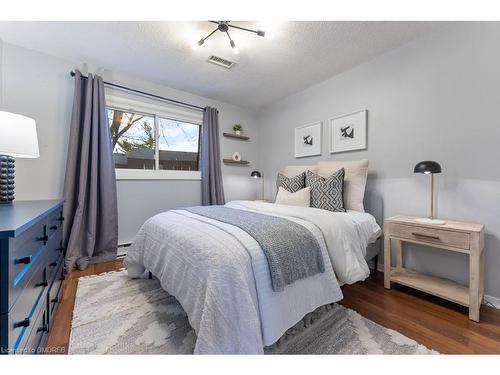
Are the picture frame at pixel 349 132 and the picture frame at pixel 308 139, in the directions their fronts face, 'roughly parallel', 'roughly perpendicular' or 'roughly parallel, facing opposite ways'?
roughly parallel

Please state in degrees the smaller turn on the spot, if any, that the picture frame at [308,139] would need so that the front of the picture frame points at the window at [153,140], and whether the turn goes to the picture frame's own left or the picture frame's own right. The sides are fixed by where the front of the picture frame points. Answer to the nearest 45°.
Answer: approximately 45° to the picture frame's own right

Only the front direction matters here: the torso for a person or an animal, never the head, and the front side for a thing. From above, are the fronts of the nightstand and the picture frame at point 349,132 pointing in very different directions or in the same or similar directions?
same or similar directions

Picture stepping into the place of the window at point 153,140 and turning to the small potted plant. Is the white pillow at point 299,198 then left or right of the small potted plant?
right

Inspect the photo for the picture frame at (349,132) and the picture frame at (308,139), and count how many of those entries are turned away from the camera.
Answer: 0

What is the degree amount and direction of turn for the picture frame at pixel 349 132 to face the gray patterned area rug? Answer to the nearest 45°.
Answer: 0° — it already faces it

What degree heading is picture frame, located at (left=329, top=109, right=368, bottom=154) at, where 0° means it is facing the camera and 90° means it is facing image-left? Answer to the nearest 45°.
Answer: approximately 45°

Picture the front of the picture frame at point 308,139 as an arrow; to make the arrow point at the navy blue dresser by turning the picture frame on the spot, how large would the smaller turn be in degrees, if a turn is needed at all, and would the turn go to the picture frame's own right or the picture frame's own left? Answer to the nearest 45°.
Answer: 0° — it already faces it

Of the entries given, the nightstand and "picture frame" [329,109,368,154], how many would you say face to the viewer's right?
0

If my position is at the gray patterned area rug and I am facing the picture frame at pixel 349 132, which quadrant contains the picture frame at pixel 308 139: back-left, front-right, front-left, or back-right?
front-left

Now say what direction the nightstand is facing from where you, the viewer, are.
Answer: facing the viewer and to the left of the viewer

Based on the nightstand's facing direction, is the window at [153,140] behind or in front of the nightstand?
in front

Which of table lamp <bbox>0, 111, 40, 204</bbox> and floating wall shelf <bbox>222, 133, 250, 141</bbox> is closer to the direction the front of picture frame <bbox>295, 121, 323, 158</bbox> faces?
the table lamp

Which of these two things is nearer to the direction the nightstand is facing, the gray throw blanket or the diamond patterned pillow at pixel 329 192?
the gray throw blanket

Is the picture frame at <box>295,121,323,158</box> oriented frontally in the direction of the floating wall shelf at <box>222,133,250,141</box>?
no
